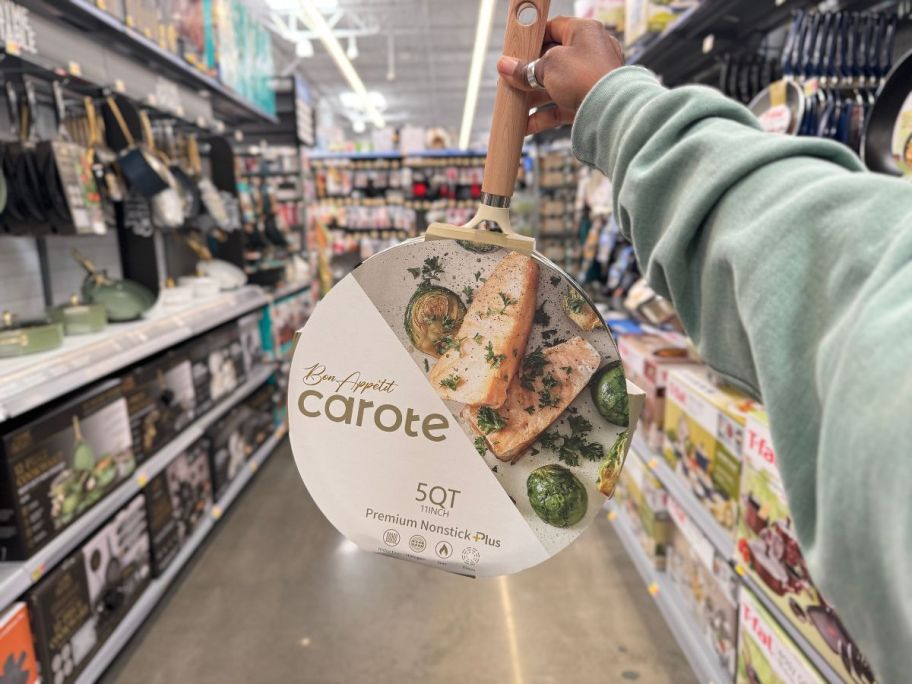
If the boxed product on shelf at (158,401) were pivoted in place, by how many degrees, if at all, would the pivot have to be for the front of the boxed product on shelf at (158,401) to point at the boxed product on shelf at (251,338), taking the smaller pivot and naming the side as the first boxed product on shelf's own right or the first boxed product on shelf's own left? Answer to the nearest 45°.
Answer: approximately 90° to the first boxed product on shelf's own left

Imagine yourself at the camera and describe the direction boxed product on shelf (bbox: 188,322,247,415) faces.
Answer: facing the viewer and to the right of the viewer

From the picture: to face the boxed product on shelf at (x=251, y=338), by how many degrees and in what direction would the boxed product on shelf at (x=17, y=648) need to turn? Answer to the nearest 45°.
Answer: approximately 90° to its left

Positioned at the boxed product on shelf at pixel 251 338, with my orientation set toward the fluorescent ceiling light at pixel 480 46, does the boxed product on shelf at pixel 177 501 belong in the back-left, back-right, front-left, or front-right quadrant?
back-right

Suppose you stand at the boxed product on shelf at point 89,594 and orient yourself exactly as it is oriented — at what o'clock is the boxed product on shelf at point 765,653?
the boxed product on shelf at point 765,653 is roughly at 12 o'clock from the boxed product on shelf at point 89,594.

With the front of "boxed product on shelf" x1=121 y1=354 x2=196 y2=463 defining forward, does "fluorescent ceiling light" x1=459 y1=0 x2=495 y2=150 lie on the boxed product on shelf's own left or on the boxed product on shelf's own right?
on the boxed product on shelf's own left

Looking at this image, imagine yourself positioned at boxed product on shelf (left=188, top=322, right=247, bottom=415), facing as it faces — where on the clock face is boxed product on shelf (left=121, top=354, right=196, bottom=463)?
boxed product on shelf (left=121, top=354, right=196, bottom=463) is roughly at 2 o'clock from boxed product on shelf (left=188, top=322, right=247, bottom=415).

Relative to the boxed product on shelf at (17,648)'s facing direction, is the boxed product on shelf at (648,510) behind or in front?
in front
